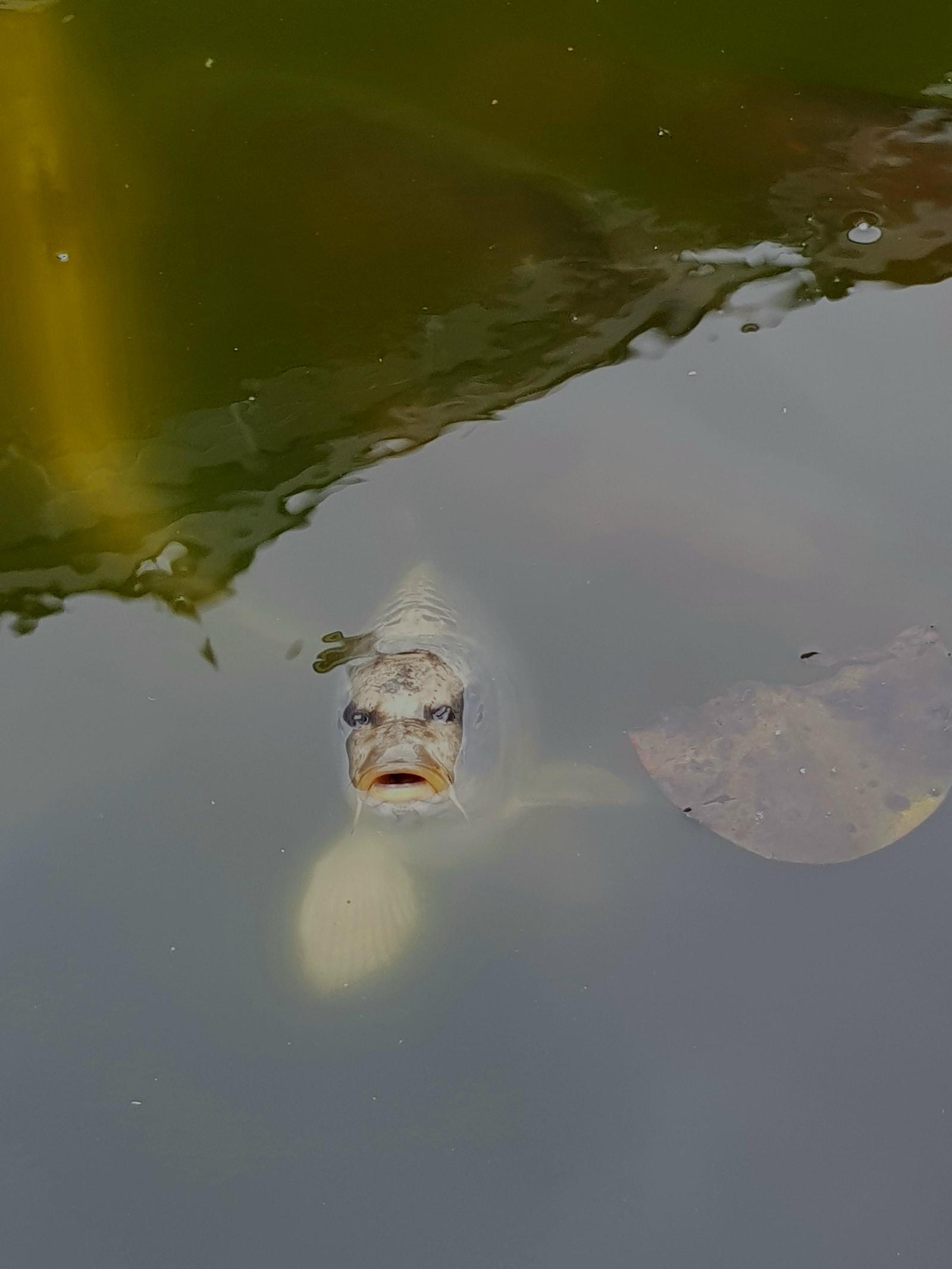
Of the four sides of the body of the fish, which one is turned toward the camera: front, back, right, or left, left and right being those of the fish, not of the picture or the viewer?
front

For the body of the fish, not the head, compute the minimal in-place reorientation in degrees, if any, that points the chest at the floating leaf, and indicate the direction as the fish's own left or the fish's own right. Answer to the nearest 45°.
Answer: approximately 90° to the fish's own left
